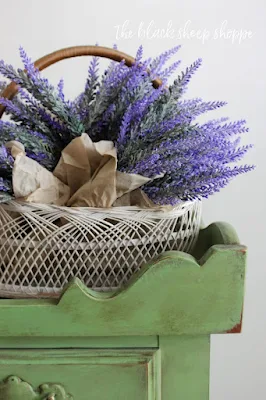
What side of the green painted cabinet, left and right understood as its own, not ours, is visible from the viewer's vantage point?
front
